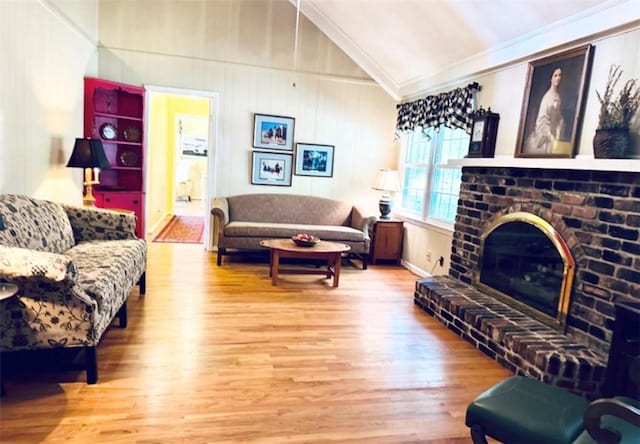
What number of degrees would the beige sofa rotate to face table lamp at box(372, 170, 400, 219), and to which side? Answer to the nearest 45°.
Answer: approximately 90° to its left

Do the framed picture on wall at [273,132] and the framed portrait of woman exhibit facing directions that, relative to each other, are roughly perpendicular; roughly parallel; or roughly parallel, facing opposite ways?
roughly perpendicular

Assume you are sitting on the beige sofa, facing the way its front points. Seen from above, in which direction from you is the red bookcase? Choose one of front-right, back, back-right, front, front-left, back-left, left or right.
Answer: right

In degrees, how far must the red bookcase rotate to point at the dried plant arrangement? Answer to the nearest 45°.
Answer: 0° — it already faces it

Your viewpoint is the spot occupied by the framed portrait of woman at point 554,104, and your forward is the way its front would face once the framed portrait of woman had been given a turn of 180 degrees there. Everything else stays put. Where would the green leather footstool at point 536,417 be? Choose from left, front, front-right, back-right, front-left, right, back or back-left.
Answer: back-right

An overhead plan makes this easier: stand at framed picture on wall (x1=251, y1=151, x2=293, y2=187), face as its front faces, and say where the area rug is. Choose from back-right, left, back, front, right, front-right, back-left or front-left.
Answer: back-right

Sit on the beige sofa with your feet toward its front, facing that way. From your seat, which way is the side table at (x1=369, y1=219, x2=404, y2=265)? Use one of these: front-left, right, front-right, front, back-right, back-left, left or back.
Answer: left

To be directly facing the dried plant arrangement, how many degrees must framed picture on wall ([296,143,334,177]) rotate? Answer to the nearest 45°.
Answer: approximately 45° to its left

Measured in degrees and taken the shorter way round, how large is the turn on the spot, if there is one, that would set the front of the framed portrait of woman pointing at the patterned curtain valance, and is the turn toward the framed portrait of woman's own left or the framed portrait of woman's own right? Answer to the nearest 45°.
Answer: approximately 90° to the framed portrait of woman's own right

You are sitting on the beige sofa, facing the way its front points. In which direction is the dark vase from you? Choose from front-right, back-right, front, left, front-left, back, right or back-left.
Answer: front-left

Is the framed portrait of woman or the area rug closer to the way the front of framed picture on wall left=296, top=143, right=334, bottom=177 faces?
the framed portrait of woman

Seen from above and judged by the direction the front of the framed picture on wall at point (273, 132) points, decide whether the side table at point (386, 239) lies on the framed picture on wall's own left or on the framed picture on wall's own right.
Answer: on the framed picture on wall's own left

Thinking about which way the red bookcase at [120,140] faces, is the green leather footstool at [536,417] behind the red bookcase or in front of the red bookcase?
in front
